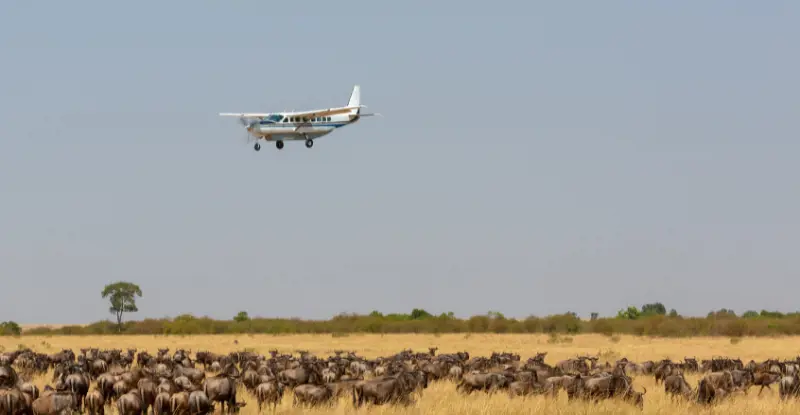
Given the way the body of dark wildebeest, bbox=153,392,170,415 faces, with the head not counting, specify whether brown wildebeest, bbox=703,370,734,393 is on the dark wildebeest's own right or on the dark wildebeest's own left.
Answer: on the dark wildebeest's own right

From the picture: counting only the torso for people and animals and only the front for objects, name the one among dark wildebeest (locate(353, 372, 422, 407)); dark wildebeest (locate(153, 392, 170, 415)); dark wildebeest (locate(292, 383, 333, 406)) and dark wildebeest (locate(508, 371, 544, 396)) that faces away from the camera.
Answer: dark wildebeest (locate(153, 392, 170, 415))

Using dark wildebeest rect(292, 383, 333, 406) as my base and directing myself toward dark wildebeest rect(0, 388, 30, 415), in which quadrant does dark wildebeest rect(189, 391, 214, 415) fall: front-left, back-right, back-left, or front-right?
front-left

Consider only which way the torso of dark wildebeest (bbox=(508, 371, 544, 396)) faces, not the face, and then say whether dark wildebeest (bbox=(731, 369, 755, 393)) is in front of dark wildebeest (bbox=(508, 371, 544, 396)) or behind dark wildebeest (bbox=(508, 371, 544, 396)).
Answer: in front

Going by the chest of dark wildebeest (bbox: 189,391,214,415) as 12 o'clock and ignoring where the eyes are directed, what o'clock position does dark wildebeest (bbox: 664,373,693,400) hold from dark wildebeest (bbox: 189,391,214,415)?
dark wildebeest (bbox: 664,373,693,400) is roughly at 1 o'clock from dark wildebeest (bbox: 189,391,214,415).

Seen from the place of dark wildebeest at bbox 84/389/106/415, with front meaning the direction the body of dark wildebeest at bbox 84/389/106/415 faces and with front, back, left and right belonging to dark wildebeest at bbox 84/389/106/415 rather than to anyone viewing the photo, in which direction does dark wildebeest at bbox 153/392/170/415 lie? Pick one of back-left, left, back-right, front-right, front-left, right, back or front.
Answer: back-right

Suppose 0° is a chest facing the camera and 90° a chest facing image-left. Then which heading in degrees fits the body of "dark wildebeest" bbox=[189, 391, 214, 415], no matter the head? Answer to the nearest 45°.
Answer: approximately 225°

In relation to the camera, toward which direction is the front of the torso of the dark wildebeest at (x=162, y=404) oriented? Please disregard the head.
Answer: away from the camera

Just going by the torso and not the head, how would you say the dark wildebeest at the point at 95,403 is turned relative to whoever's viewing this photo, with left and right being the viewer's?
facing away from the viewer
